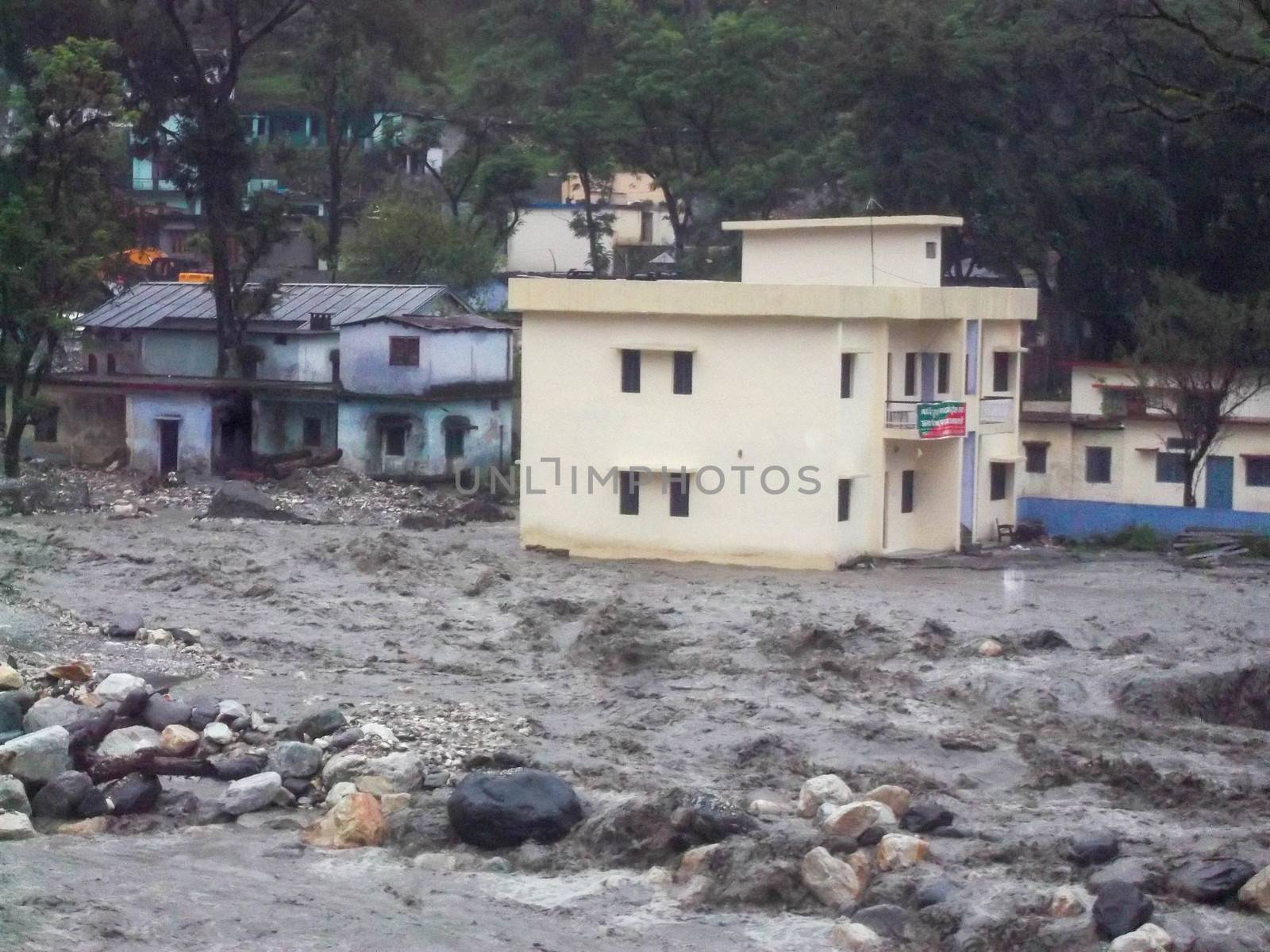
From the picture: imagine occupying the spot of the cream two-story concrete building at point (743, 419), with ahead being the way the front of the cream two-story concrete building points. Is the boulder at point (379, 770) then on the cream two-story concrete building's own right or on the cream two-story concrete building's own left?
on the cream two-story concrete building's own right

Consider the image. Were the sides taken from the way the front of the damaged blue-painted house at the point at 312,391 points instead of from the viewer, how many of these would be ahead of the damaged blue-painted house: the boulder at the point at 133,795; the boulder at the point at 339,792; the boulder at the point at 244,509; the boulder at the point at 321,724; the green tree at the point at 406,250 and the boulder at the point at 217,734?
5

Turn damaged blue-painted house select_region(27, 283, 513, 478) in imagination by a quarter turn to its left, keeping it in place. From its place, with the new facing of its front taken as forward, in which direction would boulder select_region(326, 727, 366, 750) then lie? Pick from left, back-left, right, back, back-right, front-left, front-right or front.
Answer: right

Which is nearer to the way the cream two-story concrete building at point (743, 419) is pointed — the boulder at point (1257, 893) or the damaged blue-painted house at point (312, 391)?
the boulder

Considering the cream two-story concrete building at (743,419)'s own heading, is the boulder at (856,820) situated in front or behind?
in front

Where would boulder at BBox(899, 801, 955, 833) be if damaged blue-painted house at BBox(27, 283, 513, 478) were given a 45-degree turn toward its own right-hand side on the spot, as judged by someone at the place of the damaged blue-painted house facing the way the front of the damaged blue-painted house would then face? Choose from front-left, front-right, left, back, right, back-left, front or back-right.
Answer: front-left

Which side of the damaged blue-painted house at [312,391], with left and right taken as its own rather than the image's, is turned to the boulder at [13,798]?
front

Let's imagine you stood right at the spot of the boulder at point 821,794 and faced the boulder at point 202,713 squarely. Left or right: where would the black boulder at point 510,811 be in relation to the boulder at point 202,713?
left

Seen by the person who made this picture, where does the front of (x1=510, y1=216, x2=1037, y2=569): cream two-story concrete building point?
facing the viewer and to the right of the viewer

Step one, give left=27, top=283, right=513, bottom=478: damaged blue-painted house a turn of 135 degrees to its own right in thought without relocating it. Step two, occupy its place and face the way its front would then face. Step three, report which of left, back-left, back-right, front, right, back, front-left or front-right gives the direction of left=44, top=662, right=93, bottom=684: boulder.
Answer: back-left

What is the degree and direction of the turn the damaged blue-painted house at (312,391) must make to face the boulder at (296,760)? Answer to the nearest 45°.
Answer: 0° — it already faces it

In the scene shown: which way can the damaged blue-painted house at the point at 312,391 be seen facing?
toward the camera

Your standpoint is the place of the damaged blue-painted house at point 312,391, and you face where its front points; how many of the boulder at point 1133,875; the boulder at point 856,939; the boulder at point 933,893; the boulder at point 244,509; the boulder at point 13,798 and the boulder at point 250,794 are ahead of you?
6

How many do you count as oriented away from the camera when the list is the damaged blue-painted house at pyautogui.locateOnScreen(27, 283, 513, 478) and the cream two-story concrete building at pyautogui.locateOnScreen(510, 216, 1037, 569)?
0

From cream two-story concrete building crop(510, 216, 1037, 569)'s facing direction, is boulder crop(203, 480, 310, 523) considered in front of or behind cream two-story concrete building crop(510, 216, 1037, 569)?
behind

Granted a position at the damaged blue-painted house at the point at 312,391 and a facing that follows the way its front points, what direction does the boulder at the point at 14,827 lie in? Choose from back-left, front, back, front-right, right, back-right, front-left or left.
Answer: front

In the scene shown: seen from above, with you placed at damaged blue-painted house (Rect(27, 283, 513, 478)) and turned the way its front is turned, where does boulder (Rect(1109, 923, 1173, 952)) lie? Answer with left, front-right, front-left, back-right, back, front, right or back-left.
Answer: front

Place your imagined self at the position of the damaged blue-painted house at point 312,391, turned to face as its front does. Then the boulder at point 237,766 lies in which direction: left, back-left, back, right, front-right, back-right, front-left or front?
front

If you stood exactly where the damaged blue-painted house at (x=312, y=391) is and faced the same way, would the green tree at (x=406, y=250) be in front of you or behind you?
behind

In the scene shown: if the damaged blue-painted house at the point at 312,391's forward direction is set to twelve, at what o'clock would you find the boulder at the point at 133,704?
The boulder is roughly at 12 o'clock from the damaged blue-painted house.

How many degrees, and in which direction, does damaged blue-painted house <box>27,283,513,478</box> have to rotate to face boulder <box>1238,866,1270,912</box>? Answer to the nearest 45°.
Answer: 0° — it already faces it
